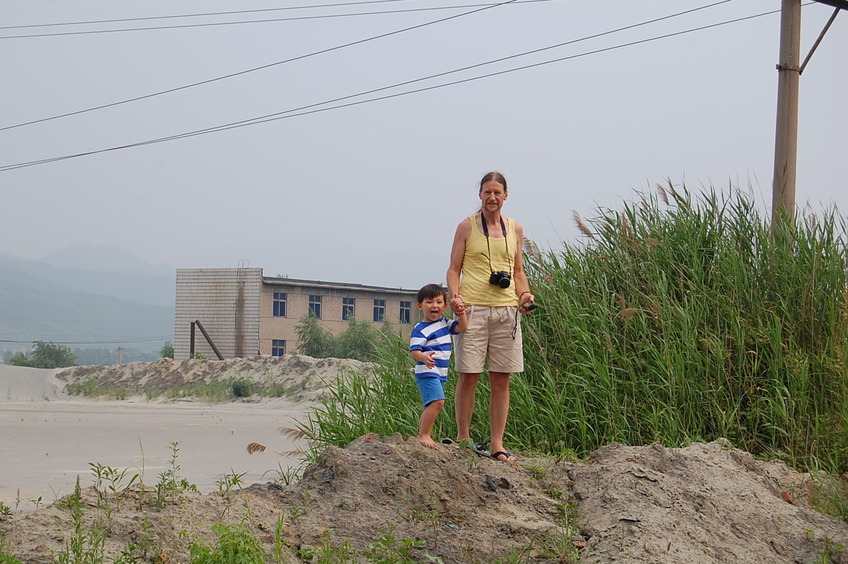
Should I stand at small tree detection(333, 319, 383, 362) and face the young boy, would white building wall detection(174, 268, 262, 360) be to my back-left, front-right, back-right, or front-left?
back-right

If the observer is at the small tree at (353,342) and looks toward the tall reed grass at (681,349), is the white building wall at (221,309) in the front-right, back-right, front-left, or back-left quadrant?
back-right

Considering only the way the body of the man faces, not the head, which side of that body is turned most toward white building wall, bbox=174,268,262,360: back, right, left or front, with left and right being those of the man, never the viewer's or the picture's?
back

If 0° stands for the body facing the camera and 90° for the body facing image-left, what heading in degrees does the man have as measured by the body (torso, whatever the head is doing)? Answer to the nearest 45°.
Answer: approximately 0°

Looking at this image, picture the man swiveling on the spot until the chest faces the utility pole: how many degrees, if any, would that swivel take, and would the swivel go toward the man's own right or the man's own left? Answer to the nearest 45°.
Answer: approximately 135° to the man's own left

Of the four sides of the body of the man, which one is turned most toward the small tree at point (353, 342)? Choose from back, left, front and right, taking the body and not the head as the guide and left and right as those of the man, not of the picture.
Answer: back
